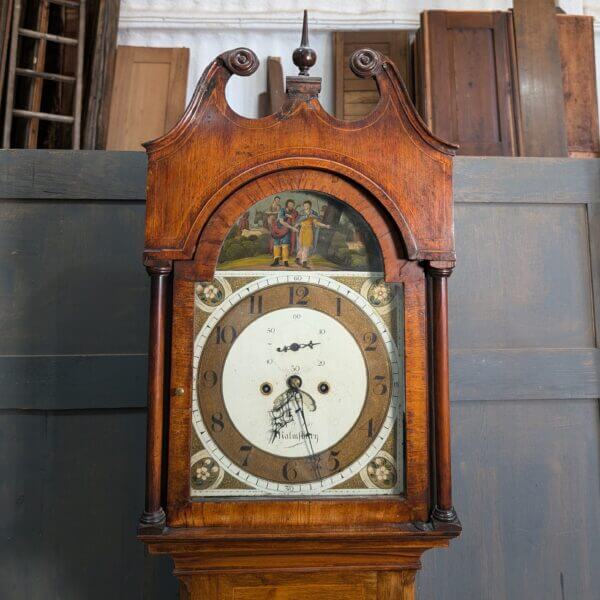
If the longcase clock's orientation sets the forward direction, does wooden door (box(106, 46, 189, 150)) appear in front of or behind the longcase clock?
behind

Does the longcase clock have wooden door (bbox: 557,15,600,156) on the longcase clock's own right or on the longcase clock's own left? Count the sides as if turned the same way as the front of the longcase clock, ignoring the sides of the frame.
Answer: on the longcase clock's own left

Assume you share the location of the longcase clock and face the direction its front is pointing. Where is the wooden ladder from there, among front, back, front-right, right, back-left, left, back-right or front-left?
back-right

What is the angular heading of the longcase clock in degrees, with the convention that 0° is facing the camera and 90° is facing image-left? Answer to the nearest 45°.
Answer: approximately 0°
